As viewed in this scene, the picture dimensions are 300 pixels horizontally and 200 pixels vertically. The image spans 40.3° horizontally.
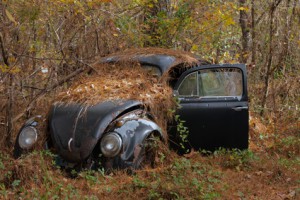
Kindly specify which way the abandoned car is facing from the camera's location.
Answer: facing the viewer and to the left of the viewer

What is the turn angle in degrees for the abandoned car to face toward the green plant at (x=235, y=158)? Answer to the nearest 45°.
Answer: approximately 135° to its left
